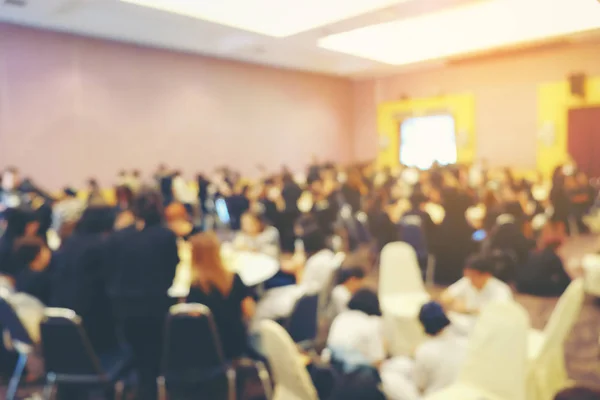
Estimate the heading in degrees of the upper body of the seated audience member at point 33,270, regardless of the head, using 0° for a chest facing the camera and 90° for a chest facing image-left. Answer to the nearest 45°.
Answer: approximately 225°

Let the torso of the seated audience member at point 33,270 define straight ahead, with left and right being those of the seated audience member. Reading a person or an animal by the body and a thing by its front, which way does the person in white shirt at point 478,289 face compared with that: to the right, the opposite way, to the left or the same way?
the opposite way

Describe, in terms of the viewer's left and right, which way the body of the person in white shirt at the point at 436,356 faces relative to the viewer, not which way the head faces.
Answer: facing away from the viewer and to the left of the viewer

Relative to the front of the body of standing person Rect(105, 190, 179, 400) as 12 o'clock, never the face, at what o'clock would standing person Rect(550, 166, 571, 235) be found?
standing person Rect(550, 166, 571, 235) is roughly at 2 o'clock from standing person Rect(105, 190, 179, 400).

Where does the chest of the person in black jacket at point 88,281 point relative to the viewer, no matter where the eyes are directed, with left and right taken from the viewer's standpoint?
facing away from the viewer and to the right of the viewer

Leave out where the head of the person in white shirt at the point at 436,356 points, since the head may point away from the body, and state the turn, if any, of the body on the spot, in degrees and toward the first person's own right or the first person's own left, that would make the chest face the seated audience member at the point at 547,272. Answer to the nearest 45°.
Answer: approximately 45° to the first person's own right

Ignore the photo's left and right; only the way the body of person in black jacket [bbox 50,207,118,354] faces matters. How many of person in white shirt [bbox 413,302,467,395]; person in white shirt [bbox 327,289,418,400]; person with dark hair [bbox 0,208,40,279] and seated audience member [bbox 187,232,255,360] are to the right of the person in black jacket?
3

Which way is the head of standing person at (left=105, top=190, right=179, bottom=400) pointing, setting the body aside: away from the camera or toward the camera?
away from the camera

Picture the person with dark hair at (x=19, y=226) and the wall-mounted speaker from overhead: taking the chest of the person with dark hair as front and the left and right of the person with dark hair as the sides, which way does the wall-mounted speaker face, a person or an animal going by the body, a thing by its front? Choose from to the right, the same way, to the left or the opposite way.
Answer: the opposite way

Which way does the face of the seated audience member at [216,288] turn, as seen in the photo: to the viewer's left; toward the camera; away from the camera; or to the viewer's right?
away from the camera
